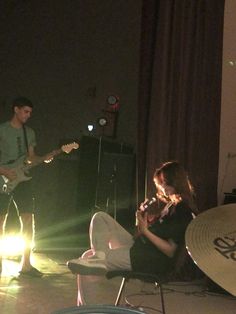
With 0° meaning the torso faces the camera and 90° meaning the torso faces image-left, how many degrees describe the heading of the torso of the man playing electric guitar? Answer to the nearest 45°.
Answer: approximately 315°

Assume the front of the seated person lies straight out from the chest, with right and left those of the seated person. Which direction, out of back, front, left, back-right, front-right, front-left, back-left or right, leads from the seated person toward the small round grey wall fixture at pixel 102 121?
right

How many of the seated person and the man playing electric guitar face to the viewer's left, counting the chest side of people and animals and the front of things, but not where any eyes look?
1

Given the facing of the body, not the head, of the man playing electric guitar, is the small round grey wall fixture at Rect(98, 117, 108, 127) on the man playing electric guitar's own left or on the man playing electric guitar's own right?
on the man playing electric guitar's own left

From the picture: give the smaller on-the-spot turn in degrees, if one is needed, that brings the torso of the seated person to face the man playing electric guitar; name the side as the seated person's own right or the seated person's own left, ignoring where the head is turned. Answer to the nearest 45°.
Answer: approximately 45° to the seated person's own right

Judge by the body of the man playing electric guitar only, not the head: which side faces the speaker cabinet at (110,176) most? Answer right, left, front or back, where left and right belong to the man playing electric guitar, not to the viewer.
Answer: left

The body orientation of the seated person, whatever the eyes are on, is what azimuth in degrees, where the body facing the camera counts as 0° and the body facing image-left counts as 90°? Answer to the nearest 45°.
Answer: approximately 90°

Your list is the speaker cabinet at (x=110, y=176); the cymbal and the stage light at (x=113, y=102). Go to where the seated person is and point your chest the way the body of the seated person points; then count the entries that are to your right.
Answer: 2

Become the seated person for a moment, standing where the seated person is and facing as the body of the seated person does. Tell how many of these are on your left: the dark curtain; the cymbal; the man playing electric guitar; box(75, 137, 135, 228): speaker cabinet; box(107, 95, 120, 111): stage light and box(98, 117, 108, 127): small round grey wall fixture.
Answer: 1

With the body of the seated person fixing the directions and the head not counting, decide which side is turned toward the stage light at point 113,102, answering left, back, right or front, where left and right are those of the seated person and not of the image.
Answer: right

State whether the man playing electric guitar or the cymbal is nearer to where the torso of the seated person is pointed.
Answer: the man playing electric guitar

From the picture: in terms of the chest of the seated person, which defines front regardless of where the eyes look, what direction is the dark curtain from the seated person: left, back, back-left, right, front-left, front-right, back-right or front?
right
